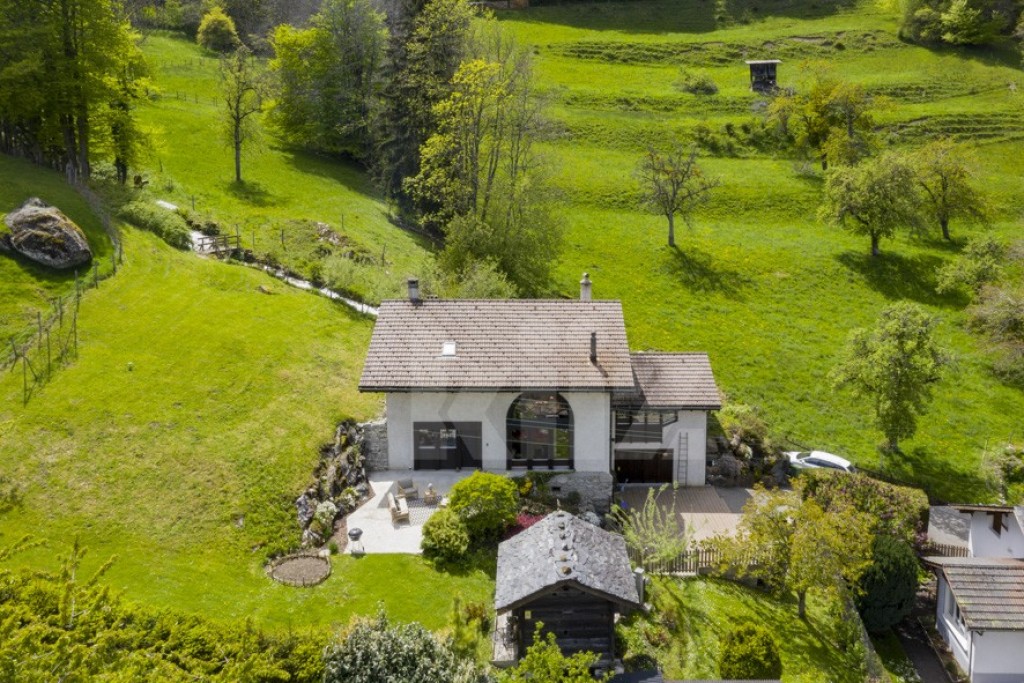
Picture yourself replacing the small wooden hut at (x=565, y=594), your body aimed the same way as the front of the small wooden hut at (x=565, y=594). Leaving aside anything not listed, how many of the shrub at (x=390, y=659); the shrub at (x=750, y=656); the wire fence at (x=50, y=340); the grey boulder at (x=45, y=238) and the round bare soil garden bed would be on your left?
1

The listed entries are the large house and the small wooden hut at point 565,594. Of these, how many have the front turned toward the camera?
2

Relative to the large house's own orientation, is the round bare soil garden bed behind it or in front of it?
in front

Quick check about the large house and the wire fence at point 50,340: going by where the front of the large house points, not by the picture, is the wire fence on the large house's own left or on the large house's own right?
on the large house's own right

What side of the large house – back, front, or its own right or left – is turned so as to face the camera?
front

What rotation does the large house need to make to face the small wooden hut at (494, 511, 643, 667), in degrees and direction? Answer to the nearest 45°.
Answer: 0° — it already faces it

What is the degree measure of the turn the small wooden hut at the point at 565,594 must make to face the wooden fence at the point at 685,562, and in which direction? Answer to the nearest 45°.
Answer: approximately 135° to its left

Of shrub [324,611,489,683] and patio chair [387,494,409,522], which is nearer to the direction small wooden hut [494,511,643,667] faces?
the shrub

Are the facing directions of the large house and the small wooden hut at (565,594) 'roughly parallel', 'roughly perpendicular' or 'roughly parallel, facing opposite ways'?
roughly parallel

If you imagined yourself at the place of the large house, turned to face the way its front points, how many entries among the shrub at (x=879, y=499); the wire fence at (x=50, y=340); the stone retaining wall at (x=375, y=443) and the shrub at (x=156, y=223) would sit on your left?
1

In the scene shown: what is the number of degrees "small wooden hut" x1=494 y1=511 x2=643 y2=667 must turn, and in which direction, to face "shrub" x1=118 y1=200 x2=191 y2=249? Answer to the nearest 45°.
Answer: approximately 135° to its right

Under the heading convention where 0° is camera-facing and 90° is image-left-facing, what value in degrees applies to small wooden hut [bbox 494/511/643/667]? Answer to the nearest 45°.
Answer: approximately 0°

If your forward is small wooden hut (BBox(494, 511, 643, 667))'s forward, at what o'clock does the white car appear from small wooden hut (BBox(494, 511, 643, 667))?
The white car is roughly at 7 o'clock from the small wooden hut.

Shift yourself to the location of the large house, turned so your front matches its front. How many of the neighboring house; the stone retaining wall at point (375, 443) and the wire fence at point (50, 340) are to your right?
2

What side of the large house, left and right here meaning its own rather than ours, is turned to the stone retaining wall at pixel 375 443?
right

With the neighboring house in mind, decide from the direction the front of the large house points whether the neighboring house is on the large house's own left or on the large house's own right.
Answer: on the large house's own left
